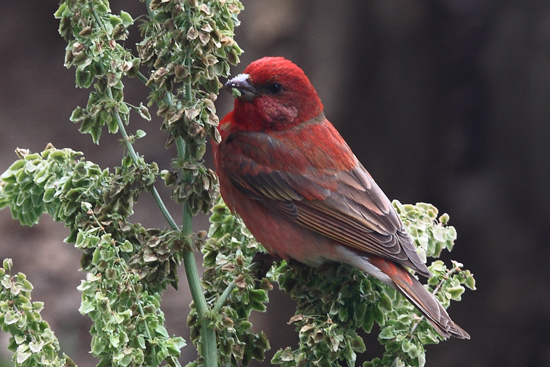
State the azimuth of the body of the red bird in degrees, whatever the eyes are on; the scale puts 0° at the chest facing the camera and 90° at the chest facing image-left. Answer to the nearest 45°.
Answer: approximately 90°
